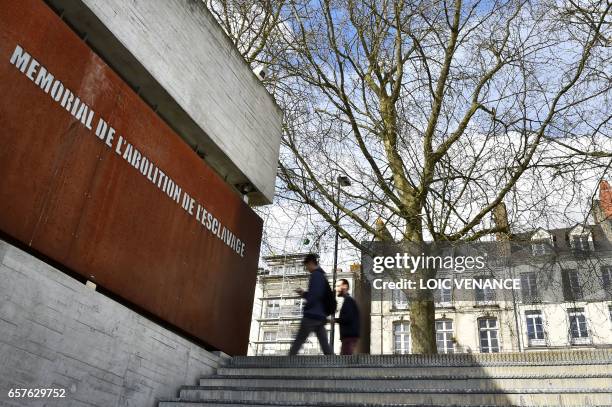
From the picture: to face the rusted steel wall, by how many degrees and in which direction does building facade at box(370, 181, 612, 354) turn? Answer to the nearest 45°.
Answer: approximately 45° to its right

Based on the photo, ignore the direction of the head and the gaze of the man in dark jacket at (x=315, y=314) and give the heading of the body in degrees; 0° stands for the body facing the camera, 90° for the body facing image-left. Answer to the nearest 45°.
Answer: approximately 90°

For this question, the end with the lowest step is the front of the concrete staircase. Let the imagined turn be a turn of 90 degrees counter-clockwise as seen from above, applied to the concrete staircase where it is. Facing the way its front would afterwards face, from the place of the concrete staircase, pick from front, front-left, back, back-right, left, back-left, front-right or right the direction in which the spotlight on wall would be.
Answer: back-left

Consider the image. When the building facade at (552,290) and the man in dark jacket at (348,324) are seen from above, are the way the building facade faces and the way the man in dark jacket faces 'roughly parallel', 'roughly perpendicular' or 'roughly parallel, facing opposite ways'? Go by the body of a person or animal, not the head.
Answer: roughly perpendicular

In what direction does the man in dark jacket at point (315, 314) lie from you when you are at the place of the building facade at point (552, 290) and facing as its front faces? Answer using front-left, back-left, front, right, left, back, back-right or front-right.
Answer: front-right

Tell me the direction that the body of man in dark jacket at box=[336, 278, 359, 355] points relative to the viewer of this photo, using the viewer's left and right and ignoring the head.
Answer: facing to the left of the viewer

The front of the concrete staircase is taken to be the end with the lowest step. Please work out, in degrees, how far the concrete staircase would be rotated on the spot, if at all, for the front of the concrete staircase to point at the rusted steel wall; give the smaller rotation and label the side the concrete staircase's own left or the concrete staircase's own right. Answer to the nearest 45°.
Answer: approximately 90° to the concrete staircase's own right

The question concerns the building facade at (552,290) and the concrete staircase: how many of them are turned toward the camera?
2

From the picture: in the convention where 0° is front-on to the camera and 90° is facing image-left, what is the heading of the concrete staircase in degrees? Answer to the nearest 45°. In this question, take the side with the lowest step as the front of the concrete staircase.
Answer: approximately 0°

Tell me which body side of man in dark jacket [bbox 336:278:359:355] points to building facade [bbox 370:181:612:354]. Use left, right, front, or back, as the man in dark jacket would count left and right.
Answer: back

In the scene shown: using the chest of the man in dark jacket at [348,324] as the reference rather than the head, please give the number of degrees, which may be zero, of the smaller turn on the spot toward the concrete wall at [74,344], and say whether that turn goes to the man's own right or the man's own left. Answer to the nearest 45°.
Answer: approximately 45° to the man's own left

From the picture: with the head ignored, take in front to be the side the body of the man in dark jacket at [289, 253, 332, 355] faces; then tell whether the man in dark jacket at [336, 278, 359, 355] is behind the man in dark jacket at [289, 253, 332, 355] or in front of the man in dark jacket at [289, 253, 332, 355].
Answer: behind

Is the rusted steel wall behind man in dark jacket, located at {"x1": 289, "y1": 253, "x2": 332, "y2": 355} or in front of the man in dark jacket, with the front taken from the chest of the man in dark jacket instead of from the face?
in front
